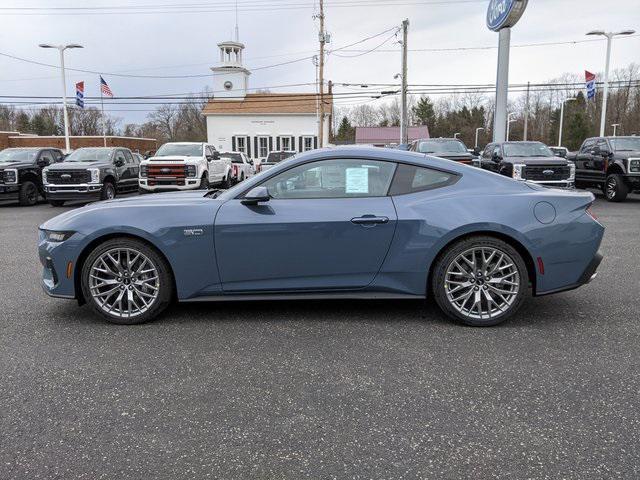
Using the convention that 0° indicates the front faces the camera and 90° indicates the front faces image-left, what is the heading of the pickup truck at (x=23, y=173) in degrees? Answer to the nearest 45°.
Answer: approximately 45°

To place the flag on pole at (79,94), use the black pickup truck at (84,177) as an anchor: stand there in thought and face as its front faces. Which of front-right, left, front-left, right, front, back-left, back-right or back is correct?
back-right

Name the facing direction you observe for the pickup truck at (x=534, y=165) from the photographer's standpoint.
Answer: facing the viewer and to the right of the viewer

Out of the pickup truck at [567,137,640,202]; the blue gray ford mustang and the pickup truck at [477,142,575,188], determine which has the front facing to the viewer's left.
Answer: the blue gray ford mustang

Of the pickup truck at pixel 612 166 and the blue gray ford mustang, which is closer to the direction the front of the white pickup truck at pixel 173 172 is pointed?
the blue gray ford mustang

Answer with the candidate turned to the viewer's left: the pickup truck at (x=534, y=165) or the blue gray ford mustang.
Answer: the blue gray ford mustang

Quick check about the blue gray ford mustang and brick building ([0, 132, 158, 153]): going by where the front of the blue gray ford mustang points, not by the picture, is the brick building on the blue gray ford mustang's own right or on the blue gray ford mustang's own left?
on the blue gray ford mustang's own right

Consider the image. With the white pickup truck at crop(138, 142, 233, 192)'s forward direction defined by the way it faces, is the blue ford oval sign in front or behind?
behind

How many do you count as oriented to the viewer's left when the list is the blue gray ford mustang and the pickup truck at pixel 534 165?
1

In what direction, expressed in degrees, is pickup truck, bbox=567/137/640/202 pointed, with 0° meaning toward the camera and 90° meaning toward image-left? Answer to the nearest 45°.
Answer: approximately 315°

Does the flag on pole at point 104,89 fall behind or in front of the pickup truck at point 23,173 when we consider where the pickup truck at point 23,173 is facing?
behind

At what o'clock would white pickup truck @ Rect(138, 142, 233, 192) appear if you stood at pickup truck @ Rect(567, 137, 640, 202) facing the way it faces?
The white pickup truck is roughly at 4 o'clock from the pickup truck.

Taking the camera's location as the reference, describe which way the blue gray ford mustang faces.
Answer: facing to the left of the viewer

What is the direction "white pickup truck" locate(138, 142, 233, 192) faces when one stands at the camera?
facing the viewer and to the left of the viewer

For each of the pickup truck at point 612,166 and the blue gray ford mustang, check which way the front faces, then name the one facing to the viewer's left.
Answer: the blue gray ford mustang
